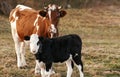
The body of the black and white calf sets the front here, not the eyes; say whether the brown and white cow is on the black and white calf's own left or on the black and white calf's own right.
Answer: on the black and white calf's own right

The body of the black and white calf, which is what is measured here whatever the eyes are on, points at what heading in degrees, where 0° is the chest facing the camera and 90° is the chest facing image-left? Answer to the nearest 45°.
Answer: approximately 90°

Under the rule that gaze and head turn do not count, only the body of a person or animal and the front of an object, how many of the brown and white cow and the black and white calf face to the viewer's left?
1

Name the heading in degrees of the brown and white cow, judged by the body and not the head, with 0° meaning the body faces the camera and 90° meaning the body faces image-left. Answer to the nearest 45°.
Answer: approximately 315°
